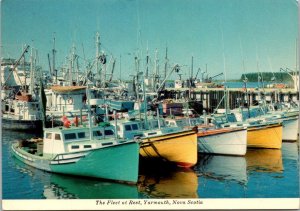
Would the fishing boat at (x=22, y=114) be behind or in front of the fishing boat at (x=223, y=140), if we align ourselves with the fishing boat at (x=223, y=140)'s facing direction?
behind

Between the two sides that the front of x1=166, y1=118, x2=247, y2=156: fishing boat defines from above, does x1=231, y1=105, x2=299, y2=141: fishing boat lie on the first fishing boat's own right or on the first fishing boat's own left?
on the first fishing boat's own left

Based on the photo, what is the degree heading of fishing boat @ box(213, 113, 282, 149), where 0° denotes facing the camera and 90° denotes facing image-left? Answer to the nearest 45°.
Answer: approximately 315°

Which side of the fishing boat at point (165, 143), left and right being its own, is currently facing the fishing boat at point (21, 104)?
back
